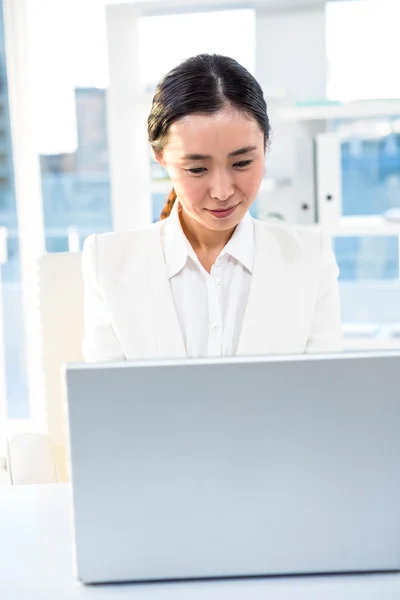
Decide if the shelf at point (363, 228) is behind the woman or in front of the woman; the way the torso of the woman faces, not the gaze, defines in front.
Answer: behind

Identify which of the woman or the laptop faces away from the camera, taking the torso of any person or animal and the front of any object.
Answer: the laptop

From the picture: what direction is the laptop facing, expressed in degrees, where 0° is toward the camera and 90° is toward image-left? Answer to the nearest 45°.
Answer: approximately 180°

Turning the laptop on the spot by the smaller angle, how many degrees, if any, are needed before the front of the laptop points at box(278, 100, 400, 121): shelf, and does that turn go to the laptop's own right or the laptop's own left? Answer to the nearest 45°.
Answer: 0° — it already faces it

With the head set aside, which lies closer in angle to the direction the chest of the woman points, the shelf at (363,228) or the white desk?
the white desk

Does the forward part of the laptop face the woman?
yes

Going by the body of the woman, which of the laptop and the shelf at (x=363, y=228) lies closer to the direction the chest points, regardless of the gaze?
the laptop

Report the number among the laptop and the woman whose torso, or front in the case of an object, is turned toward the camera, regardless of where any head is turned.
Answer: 1

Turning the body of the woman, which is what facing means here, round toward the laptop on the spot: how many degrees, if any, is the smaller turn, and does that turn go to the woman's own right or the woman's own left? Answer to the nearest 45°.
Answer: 0° — they already face it

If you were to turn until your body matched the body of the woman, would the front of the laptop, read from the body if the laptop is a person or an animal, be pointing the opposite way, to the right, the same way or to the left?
the opposite way

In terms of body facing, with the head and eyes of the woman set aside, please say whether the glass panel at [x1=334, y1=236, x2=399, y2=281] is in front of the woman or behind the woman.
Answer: behind

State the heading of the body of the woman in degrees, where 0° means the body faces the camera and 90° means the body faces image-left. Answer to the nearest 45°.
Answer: approximately 0°
